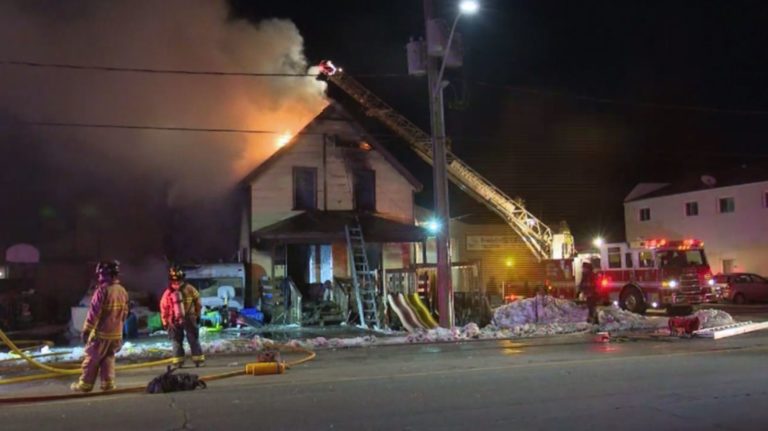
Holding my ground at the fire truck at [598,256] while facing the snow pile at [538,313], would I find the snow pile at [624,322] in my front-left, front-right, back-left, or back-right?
front-left

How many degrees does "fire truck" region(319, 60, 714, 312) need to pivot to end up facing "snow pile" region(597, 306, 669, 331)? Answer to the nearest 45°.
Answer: approximately 45° to its right

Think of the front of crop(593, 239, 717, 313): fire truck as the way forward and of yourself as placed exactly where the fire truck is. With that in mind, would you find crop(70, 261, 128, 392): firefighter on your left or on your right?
on your right

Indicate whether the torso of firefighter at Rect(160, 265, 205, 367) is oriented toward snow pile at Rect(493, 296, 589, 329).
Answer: no

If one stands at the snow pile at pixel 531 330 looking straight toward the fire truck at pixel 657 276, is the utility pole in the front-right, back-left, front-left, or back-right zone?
back-left

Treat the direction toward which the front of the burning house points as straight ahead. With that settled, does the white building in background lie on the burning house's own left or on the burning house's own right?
on the burning house's own left

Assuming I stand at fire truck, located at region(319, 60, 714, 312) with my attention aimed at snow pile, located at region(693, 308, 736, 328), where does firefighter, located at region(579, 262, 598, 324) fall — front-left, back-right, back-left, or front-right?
front-right

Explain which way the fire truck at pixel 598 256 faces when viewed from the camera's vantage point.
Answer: facing the viewer and to the right of the viewer

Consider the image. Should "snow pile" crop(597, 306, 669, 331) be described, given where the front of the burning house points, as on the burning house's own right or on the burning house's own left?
on the burning house's own left

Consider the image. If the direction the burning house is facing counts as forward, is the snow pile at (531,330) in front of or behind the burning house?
in front

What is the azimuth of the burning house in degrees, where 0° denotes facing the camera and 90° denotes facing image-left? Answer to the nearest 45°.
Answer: approximately 0°

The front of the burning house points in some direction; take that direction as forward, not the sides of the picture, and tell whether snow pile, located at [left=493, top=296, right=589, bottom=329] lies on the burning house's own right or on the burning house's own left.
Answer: on the burning house's own left

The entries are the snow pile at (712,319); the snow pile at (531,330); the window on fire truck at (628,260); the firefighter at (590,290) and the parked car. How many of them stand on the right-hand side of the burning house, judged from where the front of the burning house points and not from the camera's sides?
0
